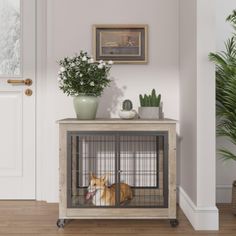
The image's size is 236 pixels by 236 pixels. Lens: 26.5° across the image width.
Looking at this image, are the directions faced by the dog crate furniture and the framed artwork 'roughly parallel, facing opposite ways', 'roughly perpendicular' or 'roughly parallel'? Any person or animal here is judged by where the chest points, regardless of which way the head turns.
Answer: roughly parallel

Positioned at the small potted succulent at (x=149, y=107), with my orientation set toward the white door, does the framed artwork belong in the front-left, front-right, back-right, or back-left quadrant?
front-right

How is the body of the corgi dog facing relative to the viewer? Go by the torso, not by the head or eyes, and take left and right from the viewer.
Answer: facing the viewer and to the left of the viewer

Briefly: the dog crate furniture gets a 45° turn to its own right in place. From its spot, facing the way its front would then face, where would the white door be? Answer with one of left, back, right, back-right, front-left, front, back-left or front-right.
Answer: right

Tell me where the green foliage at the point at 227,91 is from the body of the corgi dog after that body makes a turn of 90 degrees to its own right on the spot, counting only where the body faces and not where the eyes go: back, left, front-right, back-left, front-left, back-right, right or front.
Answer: back-right

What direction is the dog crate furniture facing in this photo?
toward the camera

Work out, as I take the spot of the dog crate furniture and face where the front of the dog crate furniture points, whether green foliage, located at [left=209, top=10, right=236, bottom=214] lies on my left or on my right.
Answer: on my left

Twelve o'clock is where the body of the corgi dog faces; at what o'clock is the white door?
The white door is roughly at 3 o'clock from the corgi dog.

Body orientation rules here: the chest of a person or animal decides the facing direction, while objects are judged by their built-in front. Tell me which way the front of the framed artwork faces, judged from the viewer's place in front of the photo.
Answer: facing the viewer

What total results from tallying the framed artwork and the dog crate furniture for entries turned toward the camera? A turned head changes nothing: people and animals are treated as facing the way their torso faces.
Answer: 2
